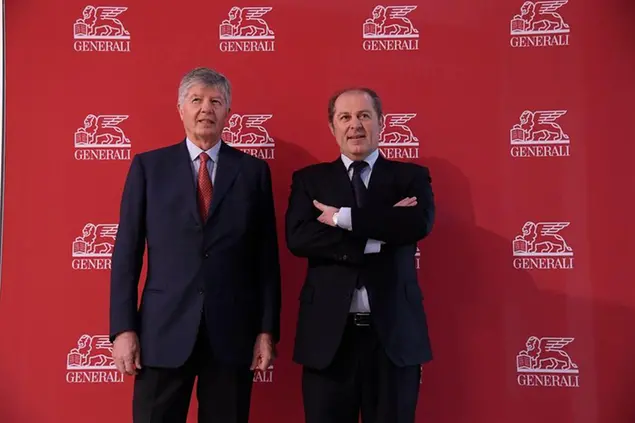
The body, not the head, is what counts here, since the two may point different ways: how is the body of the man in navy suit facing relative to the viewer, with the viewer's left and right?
facing the viewer

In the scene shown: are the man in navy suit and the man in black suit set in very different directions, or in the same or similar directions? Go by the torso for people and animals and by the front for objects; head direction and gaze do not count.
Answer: same or similar directions

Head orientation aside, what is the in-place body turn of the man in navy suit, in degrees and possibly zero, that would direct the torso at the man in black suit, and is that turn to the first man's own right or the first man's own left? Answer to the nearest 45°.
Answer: approximately 90° to the first man's own left

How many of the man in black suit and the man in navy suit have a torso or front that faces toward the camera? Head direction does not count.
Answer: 2

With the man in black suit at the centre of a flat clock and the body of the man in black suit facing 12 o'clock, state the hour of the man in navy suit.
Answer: The man in navy suit is roughly at 3 o'clock from the man in black suit.

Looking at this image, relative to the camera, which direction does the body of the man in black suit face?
toward the camera
